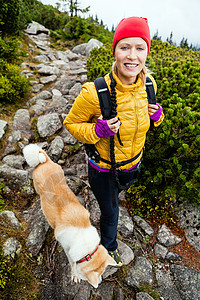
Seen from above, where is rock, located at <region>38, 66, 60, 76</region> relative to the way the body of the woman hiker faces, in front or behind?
behind

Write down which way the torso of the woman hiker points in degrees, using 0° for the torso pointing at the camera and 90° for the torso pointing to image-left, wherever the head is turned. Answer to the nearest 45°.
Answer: approximately 315°

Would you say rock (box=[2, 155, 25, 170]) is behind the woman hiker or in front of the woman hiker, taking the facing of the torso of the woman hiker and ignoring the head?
behind

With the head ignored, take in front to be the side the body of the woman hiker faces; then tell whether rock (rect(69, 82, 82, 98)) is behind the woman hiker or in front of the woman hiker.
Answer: behind

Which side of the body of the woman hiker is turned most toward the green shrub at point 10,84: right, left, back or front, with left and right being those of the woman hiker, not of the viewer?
back
